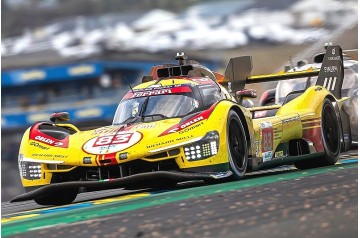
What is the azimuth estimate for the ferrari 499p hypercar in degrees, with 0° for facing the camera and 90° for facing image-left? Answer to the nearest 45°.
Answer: approximately 45°

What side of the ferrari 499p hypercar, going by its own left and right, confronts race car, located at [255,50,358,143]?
back

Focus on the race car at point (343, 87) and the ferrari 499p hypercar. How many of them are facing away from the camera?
0

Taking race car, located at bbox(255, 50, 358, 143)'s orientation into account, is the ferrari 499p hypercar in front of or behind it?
in front

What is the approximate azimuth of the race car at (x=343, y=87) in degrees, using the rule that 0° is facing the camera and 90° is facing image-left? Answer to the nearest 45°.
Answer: approximately 45°
